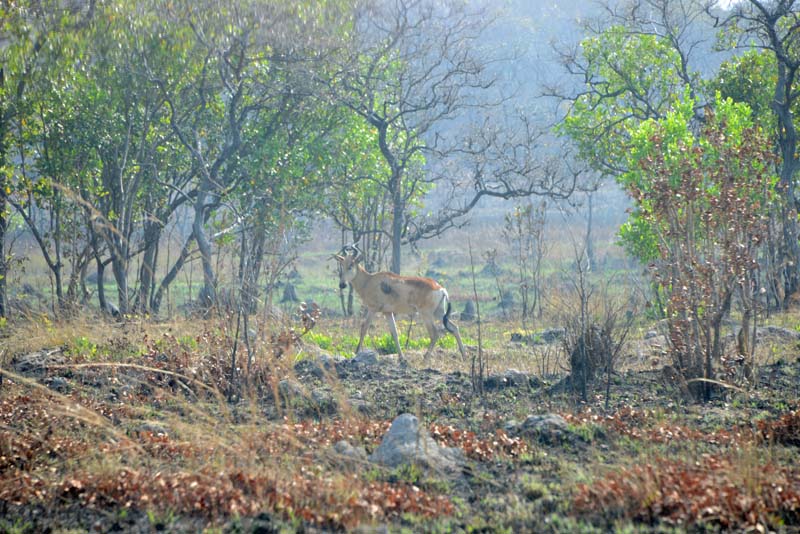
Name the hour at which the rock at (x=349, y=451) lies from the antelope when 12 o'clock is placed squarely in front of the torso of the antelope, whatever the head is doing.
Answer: The rock is roughly at 9 o'clock from the antelope.

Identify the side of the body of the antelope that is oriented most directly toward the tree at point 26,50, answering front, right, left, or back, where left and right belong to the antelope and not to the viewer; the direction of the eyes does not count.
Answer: front

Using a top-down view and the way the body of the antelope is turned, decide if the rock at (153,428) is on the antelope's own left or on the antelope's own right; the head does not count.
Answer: on the antelope's own left

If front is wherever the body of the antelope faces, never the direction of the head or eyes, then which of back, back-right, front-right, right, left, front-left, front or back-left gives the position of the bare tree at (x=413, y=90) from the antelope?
right

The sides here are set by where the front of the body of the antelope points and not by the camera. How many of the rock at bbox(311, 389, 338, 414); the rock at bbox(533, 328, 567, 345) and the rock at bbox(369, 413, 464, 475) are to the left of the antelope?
2

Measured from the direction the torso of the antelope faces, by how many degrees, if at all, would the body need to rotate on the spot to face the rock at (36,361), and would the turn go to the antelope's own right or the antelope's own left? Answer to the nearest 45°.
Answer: approximately 45° to the antelope's own left

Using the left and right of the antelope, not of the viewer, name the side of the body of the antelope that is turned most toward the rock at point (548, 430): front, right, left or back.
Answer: left

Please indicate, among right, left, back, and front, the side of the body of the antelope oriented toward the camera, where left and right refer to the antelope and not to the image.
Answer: left

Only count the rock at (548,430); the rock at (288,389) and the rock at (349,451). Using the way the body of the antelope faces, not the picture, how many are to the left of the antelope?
3

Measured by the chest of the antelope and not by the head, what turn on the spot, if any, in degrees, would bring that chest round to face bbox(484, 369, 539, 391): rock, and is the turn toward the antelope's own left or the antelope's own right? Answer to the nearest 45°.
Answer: approximately 90° to the antelope's own left

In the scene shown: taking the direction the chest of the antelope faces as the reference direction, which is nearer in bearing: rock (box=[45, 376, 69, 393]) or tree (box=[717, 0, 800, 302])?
the rock

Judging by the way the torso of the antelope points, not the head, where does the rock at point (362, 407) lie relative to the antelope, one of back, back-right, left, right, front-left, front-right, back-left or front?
left
